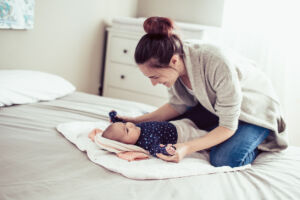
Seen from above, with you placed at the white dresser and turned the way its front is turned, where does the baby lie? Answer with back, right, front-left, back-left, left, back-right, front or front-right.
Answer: front-left

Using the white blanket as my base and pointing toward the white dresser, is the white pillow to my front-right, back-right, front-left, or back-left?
front-left

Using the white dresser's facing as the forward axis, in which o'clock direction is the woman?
The woman is roughly at 10 o'clock from the white dresser.

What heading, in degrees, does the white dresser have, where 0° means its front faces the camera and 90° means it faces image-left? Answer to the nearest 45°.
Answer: approximately 45°

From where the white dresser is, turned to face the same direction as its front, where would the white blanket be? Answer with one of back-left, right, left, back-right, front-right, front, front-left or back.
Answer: front-left
